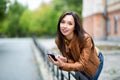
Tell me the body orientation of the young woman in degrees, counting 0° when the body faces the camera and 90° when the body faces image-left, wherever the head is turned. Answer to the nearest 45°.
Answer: approximately 45°

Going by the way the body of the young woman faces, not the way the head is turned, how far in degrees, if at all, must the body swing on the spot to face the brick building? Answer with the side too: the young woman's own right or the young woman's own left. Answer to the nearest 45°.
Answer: approximately 135° to the young woman's own right
